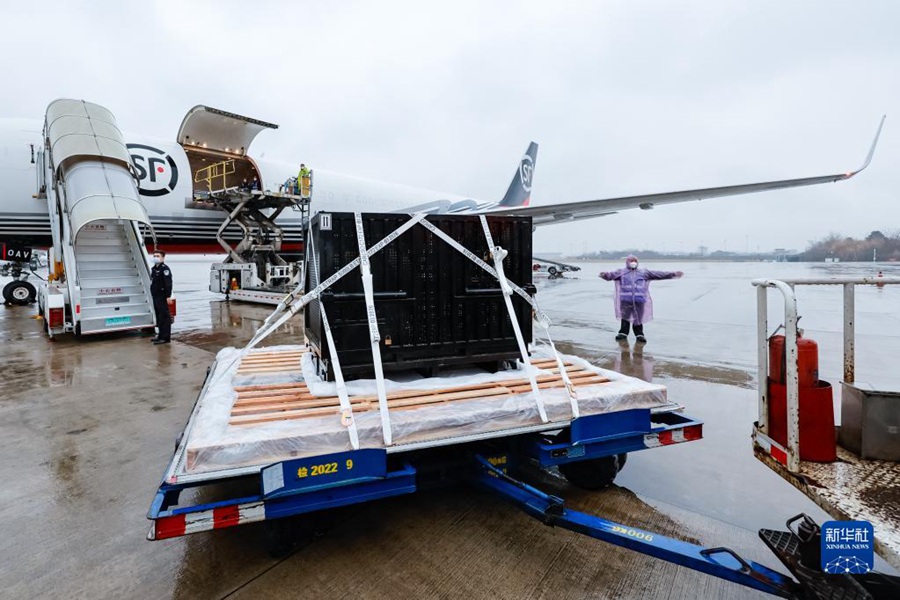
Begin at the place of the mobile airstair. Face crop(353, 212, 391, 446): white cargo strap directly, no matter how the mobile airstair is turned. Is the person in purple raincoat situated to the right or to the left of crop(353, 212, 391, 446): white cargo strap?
left

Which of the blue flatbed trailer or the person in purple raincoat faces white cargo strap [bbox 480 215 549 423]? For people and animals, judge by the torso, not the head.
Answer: the person in purple raincoat

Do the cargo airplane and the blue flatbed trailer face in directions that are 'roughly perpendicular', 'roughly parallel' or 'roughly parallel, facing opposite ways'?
roughly perpendicular

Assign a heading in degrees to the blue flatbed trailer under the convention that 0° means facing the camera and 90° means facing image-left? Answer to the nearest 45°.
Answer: approximately 315°

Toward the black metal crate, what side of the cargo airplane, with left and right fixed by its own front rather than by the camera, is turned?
left

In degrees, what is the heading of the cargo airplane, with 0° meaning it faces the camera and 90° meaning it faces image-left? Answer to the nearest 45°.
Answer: approximately 45°

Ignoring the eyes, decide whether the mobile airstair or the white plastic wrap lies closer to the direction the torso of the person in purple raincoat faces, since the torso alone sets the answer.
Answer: the white plastic wrap

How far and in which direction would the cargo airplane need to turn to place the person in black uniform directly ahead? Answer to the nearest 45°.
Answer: approximately 45° to its left

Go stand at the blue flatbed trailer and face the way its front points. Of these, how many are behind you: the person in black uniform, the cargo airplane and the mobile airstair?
3

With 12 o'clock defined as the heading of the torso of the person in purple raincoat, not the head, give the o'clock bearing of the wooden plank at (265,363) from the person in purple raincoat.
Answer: The wooden plank is roughly at 1 o'clock from the person in purple raincoat.
